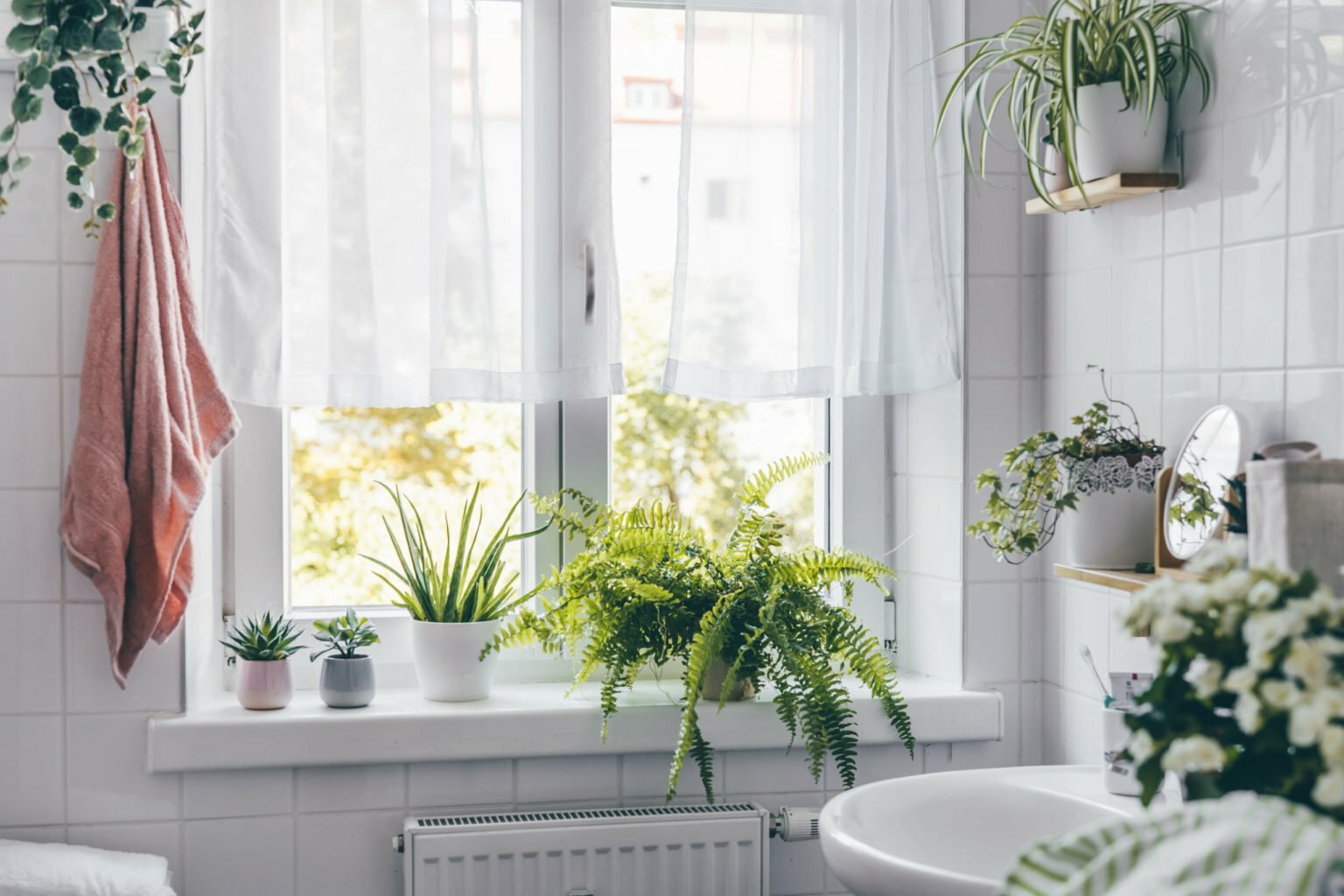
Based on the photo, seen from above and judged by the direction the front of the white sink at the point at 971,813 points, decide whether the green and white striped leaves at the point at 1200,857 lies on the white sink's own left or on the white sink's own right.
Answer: on the white sink's own left

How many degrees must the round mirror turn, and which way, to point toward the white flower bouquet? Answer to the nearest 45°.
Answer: approximately 45° to its left

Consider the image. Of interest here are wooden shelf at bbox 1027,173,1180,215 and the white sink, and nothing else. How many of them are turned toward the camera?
0

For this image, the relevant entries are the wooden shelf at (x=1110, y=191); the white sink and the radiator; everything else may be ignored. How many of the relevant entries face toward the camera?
1

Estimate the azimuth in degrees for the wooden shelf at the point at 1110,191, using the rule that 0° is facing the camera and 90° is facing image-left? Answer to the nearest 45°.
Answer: approximately 90°

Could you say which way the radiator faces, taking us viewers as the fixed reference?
facing the viewer

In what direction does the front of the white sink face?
to the viewer's left

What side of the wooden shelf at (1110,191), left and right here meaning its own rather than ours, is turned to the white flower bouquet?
left

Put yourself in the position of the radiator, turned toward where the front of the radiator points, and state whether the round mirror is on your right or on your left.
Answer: on your left

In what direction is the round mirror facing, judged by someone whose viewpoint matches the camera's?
facing the viewer and to the left of the viewer

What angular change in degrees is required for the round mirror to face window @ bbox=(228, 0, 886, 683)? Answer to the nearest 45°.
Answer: approximately 45° to its right

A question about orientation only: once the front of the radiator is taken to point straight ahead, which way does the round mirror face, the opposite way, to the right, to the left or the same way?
to the right
